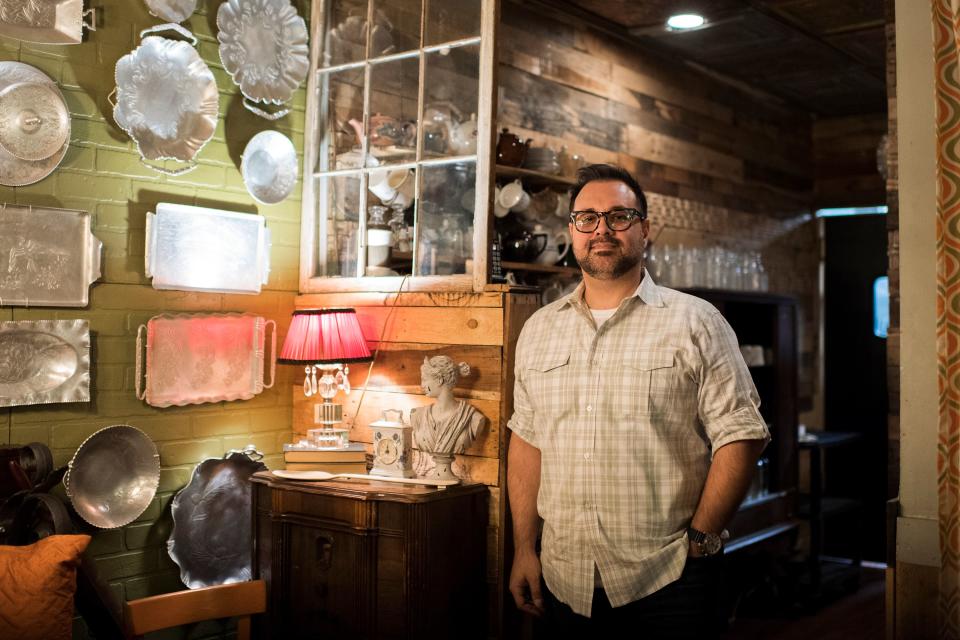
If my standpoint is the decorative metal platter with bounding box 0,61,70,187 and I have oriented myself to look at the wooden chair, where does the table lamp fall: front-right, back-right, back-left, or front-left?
front-left

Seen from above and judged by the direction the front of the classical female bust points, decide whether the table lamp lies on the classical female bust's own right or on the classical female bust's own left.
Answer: on the classical female bust's own right

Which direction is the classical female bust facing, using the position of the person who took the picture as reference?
facing the viewer and to the left of the viewer

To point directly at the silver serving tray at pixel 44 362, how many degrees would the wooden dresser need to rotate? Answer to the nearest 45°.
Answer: approximately 45° to its right

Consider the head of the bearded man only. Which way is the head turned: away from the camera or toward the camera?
toward the camera

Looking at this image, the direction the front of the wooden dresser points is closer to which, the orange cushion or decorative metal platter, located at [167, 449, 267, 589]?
the orange cushion

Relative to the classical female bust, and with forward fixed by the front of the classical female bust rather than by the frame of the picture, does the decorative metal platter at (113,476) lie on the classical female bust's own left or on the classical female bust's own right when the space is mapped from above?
on the classical female bust's own right

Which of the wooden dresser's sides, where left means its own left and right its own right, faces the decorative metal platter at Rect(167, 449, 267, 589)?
right

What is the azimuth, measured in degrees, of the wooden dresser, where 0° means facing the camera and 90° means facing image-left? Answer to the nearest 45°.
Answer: approximately 45°

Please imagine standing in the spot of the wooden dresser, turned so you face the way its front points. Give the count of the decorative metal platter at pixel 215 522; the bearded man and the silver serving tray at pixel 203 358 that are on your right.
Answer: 2

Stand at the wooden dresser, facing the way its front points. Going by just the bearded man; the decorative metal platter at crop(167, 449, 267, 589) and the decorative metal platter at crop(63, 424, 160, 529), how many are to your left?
1

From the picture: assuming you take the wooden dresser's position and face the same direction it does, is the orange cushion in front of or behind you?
in front
